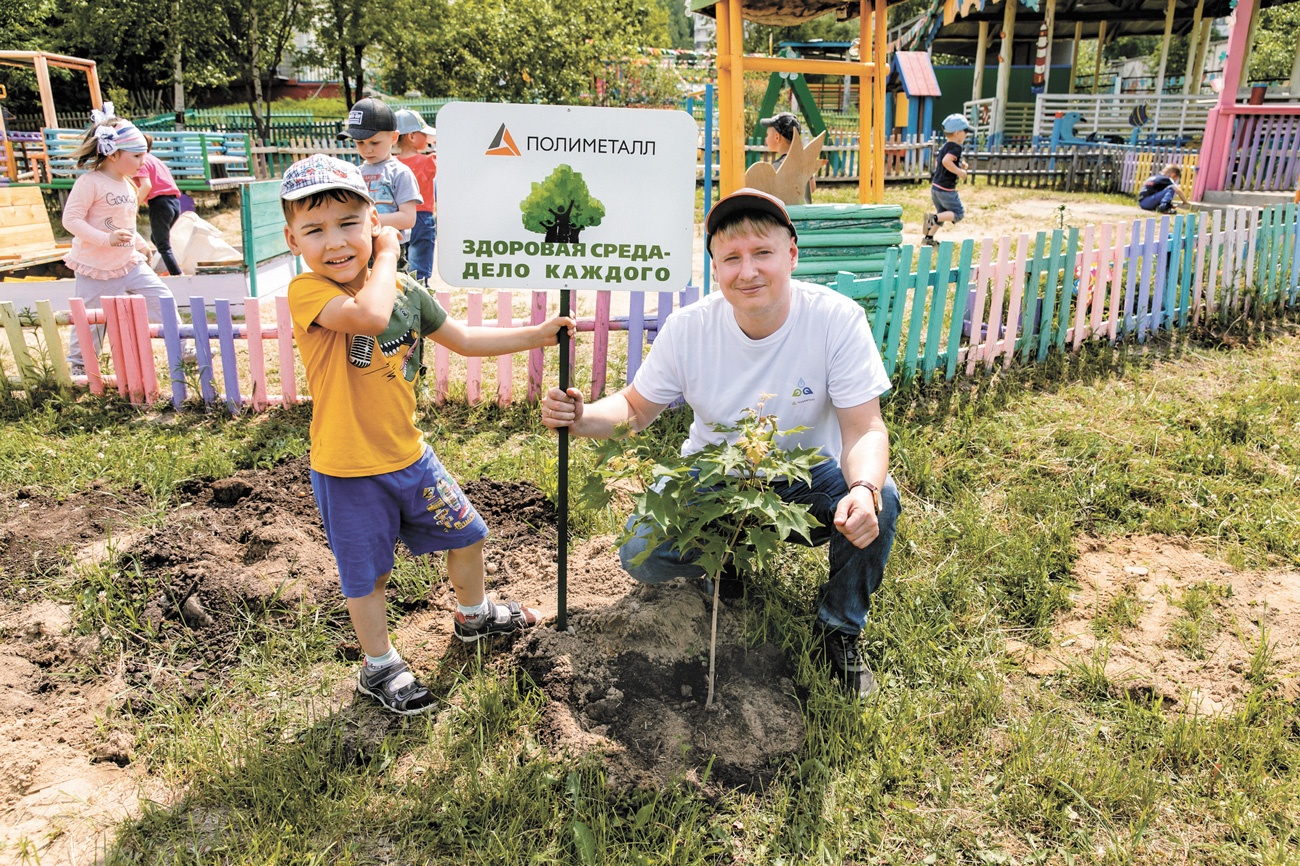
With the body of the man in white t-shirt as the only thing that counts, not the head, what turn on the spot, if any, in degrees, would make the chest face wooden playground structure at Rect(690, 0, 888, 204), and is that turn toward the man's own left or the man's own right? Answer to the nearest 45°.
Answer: approximately 180°

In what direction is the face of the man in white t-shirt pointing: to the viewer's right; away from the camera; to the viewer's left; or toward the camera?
toward the camera

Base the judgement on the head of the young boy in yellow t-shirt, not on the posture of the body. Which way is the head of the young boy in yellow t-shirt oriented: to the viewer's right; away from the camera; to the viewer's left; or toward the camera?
toward the camera

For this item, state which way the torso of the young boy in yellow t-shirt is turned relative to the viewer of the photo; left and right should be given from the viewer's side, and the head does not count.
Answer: facing the viewer and to the right of the viewer

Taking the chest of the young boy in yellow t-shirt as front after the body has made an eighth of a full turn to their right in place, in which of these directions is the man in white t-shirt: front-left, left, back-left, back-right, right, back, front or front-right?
left

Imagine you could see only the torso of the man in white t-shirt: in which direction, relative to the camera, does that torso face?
toward the camera

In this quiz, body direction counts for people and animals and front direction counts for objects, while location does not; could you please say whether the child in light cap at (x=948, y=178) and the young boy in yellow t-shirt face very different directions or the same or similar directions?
same or similar directions

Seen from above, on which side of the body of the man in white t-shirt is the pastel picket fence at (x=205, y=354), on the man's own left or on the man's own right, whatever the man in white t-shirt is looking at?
on the man's own right

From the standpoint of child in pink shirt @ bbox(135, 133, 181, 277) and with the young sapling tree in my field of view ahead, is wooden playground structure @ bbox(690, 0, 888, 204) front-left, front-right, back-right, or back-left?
front-left
